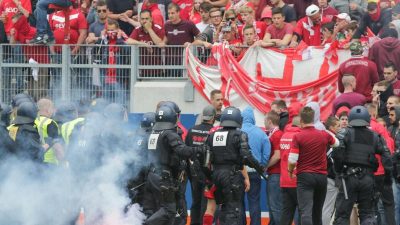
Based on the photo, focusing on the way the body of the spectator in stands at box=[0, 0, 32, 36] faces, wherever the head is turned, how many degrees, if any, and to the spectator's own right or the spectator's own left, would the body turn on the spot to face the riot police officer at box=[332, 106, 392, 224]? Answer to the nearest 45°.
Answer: approximately 45° to the spectator's own left

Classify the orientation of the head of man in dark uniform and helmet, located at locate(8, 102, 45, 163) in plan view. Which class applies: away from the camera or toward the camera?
away from the camera

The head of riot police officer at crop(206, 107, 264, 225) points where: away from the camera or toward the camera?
away from the camera

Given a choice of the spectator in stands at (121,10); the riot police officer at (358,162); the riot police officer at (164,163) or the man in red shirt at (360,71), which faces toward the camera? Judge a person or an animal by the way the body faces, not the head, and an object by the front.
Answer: the spectator in stands

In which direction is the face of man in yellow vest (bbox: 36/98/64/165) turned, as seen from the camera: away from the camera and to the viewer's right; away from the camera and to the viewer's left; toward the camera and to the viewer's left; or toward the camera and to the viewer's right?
away from the camera and to the viewer's right

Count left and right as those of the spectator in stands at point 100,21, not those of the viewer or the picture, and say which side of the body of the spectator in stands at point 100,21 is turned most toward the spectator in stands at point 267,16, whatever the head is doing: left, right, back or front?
left

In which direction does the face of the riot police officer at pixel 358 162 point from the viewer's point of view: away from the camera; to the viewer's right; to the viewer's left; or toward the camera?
away from the camera

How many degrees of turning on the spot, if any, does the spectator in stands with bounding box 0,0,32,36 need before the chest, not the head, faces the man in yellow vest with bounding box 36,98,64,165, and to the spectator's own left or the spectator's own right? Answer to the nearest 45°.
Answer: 0° — they already face them
